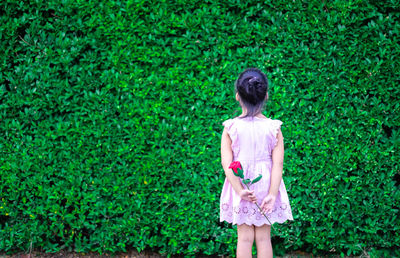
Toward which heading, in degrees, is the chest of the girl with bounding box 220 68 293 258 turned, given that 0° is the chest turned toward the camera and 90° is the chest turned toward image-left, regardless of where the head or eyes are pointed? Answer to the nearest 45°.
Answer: approximately 180°
